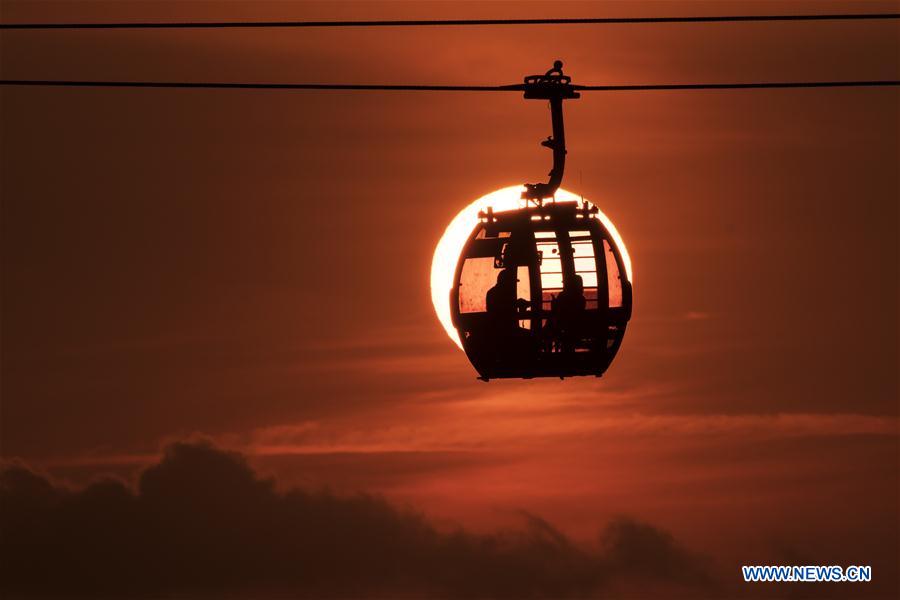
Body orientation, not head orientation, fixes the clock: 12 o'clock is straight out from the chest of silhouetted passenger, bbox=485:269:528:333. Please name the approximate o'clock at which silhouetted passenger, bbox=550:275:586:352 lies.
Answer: silhouetted passenger, bbox=550:275:586:352 is roughly at 12 o'clock from silhouetted passenger, bbox=485:269:528:333.

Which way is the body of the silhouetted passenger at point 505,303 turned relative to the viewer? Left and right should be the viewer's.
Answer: facing to the right of the viewer

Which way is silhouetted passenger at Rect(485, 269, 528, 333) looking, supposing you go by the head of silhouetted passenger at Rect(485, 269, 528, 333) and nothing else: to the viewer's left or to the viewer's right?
to the viewer's right
